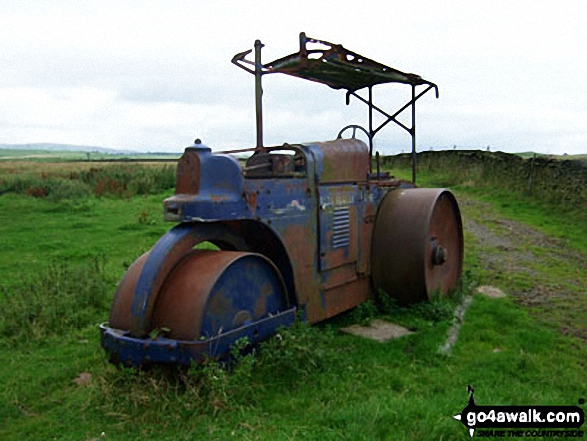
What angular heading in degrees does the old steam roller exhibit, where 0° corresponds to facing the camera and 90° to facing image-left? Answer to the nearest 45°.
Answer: approximately 45°

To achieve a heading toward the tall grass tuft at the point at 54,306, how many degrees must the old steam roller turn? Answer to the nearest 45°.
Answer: approximately 90° to its right

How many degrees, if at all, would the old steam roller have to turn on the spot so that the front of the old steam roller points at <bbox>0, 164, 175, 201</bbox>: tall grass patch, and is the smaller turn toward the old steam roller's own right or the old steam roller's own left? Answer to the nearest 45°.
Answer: approximately 135° to the old steam roller's own right
